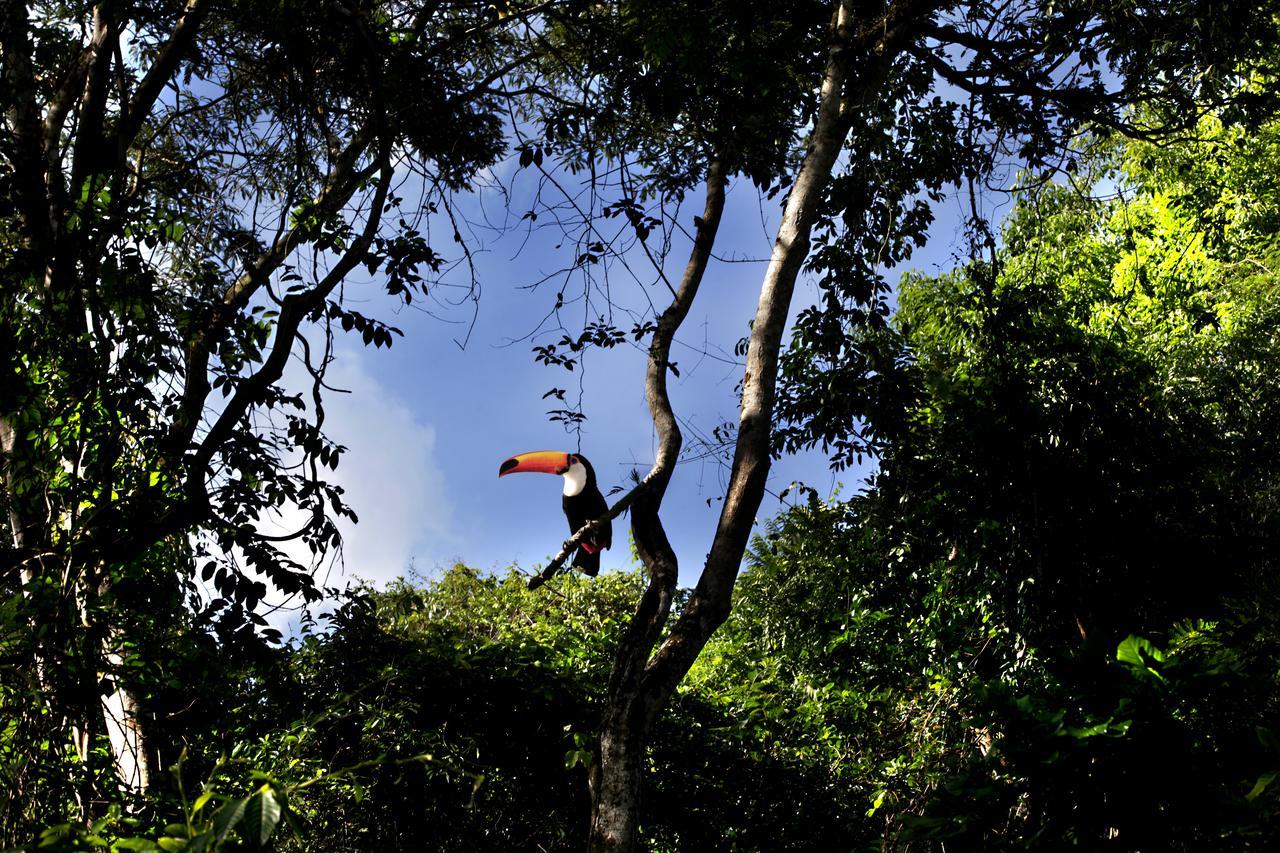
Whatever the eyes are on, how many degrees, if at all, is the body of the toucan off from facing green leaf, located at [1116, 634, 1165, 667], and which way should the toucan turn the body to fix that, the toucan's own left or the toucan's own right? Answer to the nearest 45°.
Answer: approximately 90° to the toucan's own left

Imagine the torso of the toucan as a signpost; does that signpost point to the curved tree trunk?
no

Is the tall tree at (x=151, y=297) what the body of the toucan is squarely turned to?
no

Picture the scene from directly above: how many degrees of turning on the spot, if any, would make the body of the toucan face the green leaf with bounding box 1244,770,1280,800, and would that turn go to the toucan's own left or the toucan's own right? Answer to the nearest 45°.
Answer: approximately 90° to the toucan's own left
